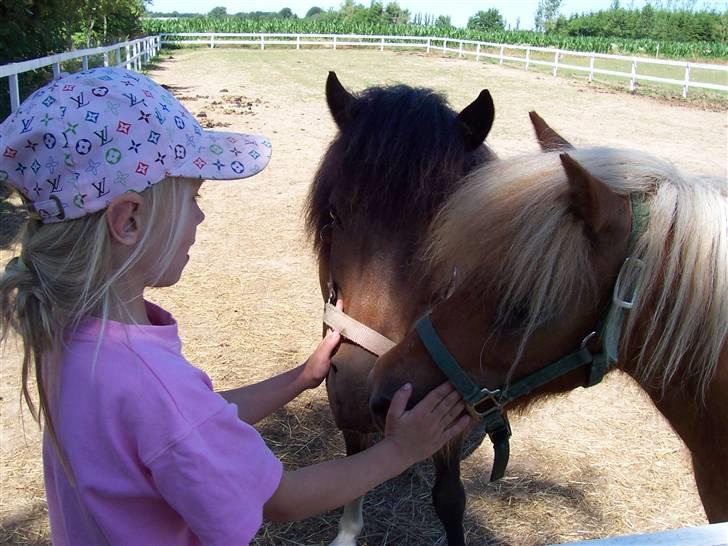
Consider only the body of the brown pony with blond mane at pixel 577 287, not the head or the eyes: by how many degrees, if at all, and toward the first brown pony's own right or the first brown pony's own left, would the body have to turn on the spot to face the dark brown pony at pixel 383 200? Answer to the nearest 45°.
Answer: approximately 45° to the first brown pony's own right

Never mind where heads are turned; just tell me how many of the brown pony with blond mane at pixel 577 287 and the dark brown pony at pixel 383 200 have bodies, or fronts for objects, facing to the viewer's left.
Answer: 1

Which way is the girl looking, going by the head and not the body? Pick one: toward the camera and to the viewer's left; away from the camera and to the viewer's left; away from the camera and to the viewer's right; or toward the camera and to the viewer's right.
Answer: away from the camera and to the viewer's right

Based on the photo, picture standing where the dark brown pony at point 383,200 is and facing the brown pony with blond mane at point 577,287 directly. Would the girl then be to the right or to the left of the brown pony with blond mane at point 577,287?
right

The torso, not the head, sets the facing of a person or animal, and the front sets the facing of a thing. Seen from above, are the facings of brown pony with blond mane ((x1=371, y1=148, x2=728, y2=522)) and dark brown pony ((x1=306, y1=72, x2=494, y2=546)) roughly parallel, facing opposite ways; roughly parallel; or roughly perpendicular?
roughly perpendicular

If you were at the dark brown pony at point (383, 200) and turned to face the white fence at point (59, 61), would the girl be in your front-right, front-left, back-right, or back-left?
back-left

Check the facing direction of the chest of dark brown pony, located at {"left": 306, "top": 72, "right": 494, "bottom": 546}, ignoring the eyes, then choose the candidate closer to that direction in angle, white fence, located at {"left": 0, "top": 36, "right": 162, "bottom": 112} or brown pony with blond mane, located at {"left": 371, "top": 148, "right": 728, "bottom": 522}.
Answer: the brown pony with blond mane
